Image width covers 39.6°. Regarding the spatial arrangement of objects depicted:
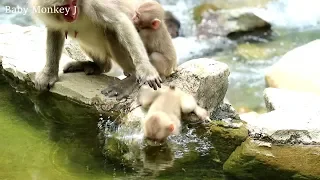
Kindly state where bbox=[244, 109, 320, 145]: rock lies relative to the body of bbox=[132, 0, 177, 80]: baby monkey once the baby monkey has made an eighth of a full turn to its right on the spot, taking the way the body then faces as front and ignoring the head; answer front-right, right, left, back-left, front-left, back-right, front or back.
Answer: back

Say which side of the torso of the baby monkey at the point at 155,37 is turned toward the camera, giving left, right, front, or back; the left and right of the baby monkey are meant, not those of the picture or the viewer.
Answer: left

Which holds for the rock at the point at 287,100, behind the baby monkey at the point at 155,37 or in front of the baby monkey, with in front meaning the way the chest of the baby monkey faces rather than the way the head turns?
behind

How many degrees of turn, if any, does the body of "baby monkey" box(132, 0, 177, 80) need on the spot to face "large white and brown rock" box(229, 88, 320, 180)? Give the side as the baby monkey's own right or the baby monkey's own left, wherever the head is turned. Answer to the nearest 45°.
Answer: approximately 135° to the baby monkey's own left

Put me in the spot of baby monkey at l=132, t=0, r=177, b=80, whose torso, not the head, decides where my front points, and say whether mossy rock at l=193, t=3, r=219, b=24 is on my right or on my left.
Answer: on my right

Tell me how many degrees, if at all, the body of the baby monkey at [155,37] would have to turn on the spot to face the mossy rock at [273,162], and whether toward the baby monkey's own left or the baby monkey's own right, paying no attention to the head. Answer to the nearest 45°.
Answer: approximately 135° to the baby monkey's own left
